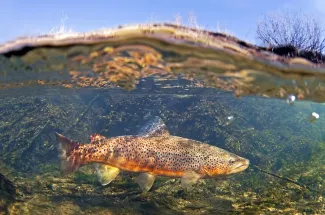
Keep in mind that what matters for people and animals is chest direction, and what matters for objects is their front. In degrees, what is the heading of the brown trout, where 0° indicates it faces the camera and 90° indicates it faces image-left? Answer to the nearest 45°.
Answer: approximately 270°
